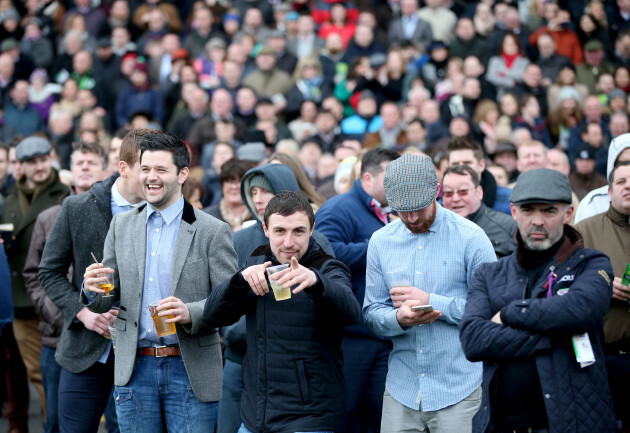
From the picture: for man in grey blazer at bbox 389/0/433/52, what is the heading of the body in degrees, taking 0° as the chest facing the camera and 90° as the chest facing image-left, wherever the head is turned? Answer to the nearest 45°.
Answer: approximately 0°

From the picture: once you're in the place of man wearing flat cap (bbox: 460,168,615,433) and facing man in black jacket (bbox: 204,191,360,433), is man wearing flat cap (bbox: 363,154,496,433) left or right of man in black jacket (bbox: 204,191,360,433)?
right

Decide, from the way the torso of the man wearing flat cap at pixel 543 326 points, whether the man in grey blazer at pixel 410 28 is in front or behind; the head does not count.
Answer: behind

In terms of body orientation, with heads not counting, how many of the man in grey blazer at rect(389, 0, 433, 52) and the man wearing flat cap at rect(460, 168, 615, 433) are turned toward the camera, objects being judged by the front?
2

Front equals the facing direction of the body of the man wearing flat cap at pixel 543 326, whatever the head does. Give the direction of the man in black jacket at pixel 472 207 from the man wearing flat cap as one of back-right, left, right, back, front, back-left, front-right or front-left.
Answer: back

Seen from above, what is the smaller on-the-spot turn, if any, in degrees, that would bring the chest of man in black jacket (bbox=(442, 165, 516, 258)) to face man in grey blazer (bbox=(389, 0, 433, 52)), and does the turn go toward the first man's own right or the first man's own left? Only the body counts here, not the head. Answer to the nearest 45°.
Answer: approximately 135° to the first man's own right
